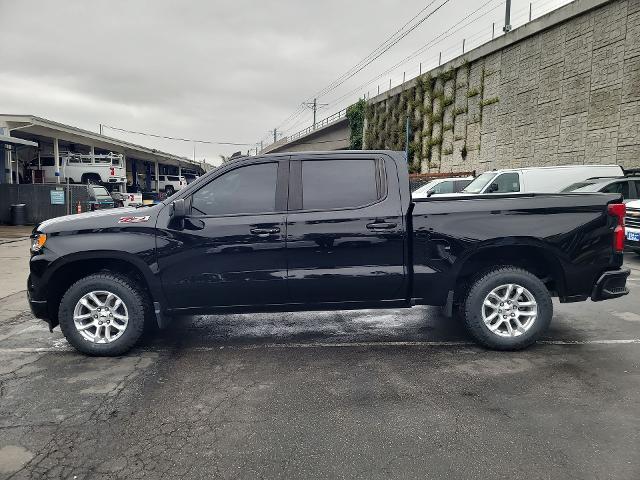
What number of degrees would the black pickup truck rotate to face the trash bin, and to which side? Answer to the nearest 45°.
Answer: approximately 45° to its right

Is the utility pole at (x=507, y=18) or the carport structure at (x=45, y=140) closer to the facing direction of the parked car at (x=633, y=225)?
the carport structure

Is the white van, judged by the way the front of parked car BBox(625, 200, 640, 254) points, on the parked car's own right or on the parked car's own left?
on the parked car's own right

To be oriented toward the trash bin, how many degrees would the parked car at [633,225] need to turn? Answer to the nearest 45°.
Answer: approximately 45° to its right

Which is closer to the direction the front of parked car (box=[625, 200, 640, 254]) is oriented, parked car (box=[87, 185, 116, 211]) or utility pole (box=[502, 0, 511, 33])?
the parked car

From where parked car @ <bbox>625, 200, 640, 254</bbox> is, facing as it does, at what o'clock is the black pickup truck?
The black pickup truck is roughly at 11 o'clock from the parked car.

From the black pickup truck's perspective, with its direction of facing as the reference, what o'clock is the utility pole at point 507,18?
The utility pole is roughly at 4 o'clock from the black pickup truck.

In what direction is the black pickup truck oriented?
to the viewer's left
